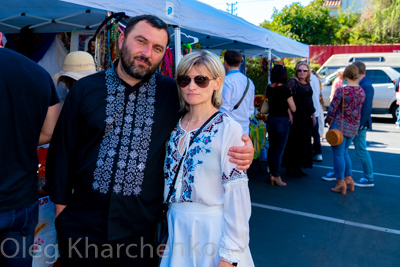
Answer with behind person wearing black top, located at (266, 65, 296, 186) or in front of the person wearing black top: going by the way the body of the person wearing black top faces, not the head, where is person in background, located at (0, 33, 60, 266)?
behind

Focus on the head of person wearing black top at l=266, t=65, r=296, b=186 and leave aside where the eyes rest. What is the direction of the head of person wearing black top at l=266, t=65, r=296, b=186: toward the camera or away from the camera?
away from the camera

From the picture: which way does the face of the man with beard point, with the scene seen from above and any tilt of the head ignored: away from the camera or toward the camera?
toward the camera

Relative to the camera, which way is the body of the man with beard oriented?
toward the camera

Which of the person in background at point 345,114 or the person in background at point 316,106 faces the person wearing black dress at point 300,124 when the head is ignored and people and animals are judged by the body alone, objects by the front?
the person in background at point 345,114

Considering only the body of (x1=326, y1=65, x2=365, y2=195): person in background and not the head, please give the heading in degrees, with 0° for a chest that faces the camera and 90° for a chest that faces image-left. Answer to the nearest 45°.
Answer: approximately 135°

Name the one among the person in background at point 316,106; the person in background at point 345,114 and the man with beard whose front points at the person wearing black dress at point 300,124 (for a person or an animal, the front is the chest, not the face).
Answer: the person in background at point 345,114

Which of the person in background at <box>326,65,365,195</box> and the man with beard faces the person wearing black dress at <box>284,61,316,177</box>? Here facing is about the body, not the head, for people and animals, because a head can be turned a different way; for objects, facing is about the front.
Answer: the person in background

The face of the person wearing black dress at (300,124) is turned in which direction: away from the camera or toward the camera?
toward the camera

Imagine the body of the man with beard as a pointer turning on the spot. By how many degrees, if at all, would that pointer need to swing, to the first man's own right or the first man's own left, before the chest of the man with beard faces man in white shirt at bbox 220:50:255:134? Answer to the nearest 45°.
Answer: approximately 135° to the first man's own left

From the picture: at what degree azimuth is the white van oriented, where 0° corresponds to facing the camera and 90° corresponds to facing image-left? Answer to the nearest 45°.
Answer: approximately 90°
